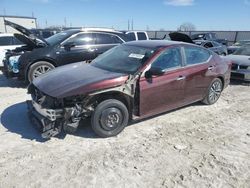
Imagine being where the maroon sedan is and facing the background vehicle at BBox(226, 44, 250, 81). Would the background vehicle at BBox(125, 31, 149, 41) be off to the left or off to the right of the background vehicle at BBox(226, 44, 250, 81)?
left

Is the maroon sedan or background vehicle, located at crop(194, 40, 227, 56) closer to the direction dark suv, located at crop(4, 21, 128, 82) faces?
the maroon sedan

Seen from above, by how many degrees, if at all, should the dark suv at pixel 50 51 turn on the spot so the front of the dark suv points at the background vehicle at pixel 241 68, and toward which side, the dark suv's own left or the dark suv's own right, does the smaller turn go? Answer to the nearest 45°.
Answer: approximately 135° to the dark suv's own left

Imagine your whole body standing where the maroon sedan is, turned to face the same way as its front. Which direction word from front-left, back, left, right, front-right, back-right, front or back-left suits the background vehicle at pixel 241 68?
back

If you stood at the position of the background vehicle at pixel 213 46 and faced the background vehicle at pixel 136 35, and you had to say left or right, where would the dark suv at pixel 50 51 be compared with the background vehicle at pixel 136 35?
left

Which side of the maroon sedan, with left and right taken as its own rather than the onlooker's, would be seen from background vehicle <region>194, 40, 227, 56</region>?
back

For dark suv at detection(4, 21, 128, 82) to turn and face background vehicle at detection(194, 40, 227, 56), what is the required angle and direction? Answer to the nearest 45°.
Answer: approximately 180°

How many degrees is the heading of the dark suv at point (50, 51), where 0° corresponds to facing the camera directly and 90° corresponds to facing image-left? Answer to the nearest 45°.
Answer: approximately 45°

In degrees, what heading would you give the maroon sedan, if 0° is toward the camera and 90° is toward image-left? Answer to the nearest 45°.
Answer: approximately 45°
